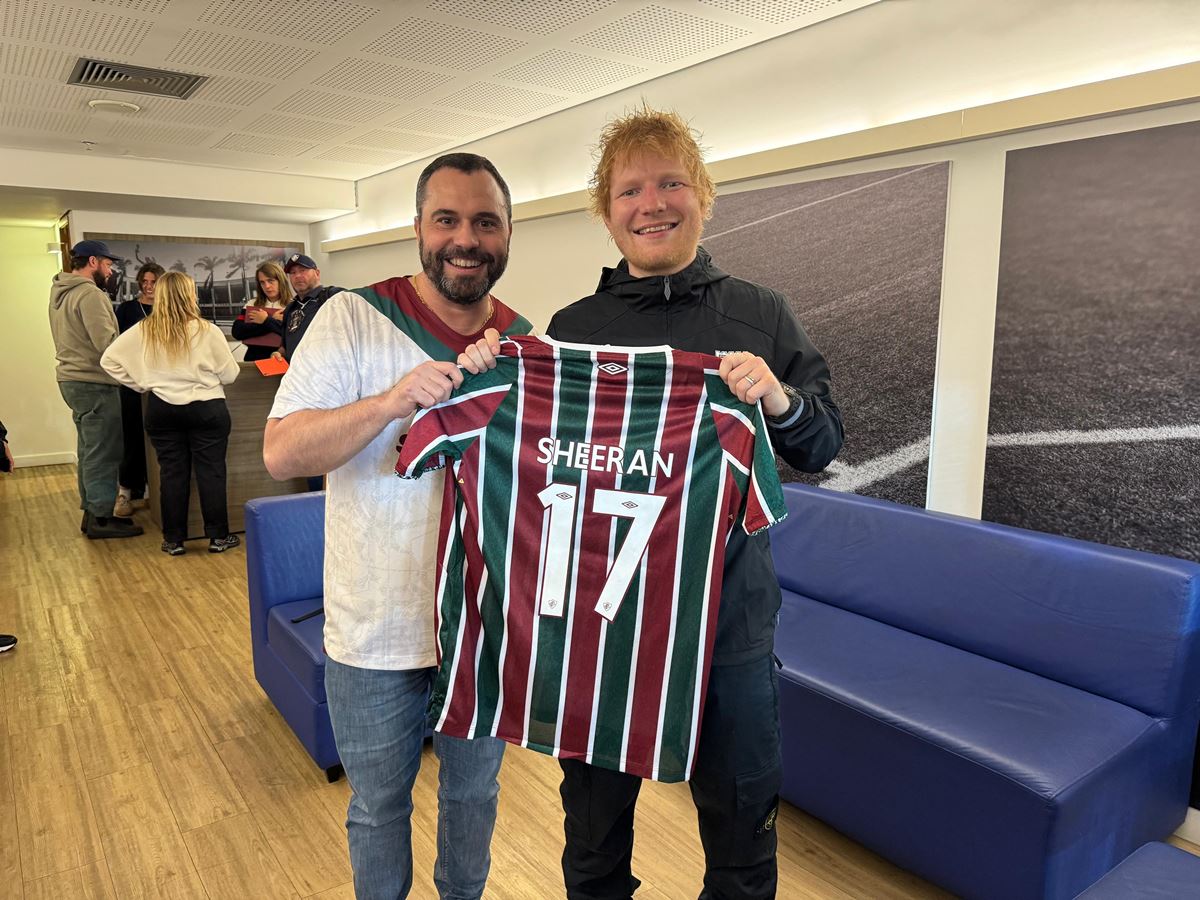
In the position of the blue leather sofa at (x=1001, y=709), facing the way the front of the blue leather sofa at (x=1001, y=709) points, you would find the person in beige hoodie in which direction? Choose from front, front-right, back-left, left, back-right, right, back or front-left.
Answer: front-right

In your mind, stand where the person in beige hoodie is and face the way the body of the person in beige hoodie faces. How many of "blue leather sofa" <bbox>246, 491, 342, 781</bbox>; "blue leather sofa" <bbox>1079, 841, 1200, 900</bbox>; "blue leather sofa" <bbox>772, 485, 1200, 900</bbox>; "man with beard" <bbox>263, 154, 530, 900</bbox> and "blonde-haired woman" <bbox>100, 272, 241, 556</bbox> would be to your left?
0

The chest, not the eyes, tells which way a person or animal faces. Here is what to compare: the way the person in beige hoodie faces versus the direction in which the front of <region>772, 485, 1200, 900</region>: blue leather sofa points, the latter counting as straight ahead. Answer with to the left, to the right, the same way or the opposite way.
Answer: the opposite way

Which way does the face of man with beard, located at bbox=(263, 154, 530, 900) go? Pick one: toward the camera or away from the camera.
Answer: toward the camera

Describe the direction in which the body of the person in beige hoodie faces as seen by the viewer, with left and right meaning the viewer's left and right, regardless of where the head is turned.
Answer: facing to the right of the viewer

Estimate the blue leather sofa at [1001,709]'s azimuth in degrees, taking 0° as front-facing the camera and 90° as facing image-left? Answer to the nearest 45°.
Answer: approximately 45°

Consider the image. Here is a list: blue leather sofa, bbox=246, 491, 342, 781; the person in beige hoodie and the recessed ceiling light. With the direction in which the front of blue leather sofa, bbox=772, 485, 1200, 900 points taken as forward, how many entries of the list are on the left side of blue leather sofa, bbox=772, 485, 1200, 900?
0

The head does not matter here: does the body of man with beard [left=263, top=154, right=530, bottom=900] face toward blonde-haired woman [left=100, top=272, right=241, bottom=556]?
no

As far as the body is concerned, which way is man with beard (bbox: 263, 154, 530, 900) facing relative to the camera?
toward the camera

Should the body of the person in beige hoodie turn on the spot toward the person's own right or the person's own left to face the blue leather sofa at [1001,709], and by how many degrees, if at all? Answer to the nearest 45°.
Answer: approximately 90° to the person's own right

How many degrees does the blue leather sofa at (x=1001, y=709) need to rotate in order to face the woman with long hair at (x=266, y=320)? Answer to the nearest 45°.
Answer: approximately 45° to its right

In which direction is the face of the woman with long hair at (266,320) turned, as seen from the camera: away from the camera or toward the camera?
toward the camera

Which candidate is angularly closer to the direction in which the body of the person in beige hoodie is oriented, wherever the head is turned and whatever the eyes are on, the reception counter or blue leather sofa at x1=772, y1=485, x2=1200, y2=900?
the reception counter

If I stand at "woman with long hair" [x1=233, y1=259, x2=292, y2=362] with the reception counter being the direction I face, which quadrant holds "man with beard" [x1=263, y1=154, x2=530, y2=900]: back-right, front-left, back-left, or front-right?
front-left

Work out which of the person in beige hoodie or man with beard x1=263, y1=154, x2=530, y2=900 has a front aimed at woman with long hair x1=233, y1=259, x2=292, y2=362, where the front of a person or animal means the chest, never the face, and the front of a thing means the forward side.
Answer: the person in beige hoodie

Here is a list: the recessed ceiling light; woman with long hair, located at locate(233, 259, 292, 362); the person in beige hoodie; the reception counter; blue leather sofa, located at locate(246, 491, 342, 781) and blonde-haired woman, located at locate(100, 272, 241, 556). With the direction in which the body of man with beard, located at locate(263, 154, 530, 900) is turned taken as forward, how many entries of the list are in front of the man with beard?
0

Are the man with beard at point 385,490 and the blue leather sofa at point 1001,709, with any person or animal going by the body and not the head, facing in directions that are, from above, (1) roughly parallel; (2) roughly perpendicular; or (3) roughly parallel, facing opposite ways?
roughly perpendicular

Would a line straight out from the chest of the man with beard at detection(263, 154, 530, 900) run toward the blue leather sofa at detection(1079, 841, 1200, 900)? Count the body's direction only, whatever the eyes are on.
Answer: no
